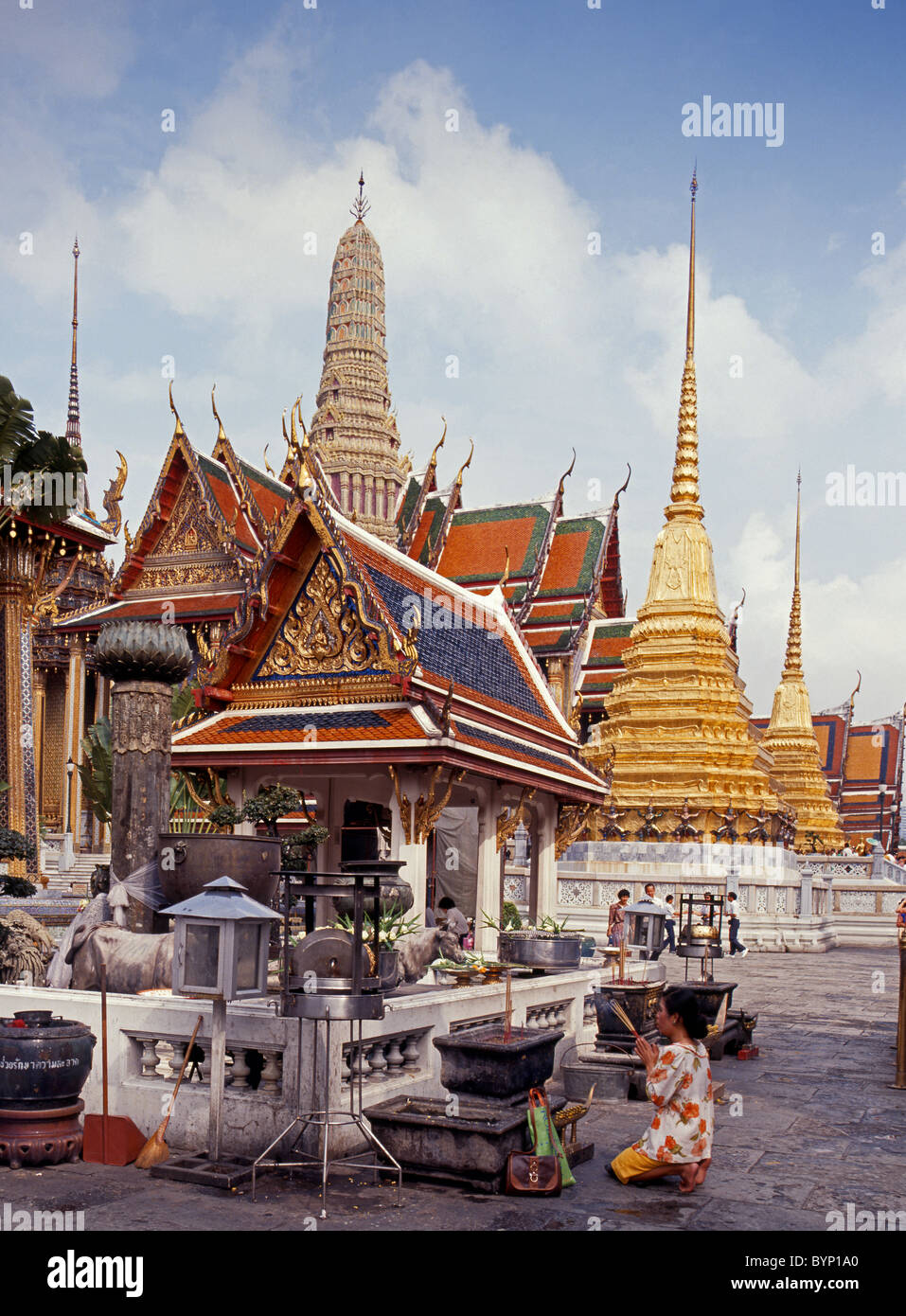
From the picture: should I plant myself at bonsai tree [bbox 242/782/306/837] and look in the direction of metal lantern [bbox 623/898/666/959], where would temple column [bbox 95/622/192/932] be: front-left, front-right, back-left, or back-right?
back-right

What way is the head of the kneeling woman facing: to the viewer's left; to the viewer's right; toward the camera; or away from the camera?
to the viewer's left
